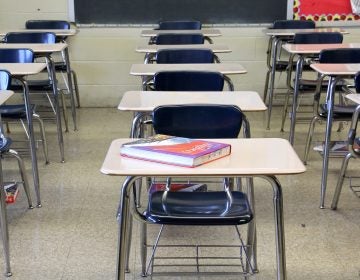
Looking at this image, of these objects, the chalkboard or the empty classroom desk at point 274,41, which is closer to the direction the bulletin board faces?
the empty classroom desk

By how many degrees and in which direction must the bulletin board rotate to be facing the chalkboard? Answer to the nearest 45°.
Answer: approximately 90° to its right

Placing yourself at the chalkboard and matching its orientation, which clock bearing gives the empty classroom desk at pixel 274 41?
The empty classroom desk is roughly at 10 o'clock from the chalkboard.

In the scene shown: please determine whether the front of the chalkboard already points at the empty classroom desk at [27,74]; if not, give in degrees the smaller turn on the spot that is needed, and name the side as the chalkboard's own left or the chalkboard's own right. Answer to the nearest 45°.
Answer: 0° — it already faces it

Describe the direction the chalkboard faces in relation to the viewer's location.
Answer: facing the viewer

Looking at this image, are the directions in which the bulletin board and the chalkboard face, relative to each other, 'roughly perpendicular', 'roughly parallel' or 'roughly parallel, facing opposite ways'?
roughly parallel

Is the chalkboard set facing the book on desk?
yes

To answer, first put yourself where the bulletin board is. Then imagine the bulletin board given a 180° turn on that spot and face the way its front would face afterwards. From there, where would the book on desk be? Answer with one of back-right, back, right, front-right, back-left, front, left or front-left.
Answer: back

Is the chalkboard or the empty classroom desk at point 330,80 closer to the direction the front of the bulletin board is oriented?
the empty classroom desk

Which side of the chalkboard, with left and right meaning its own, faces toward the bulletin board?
left

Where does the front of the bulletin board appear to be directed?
toward the camera
